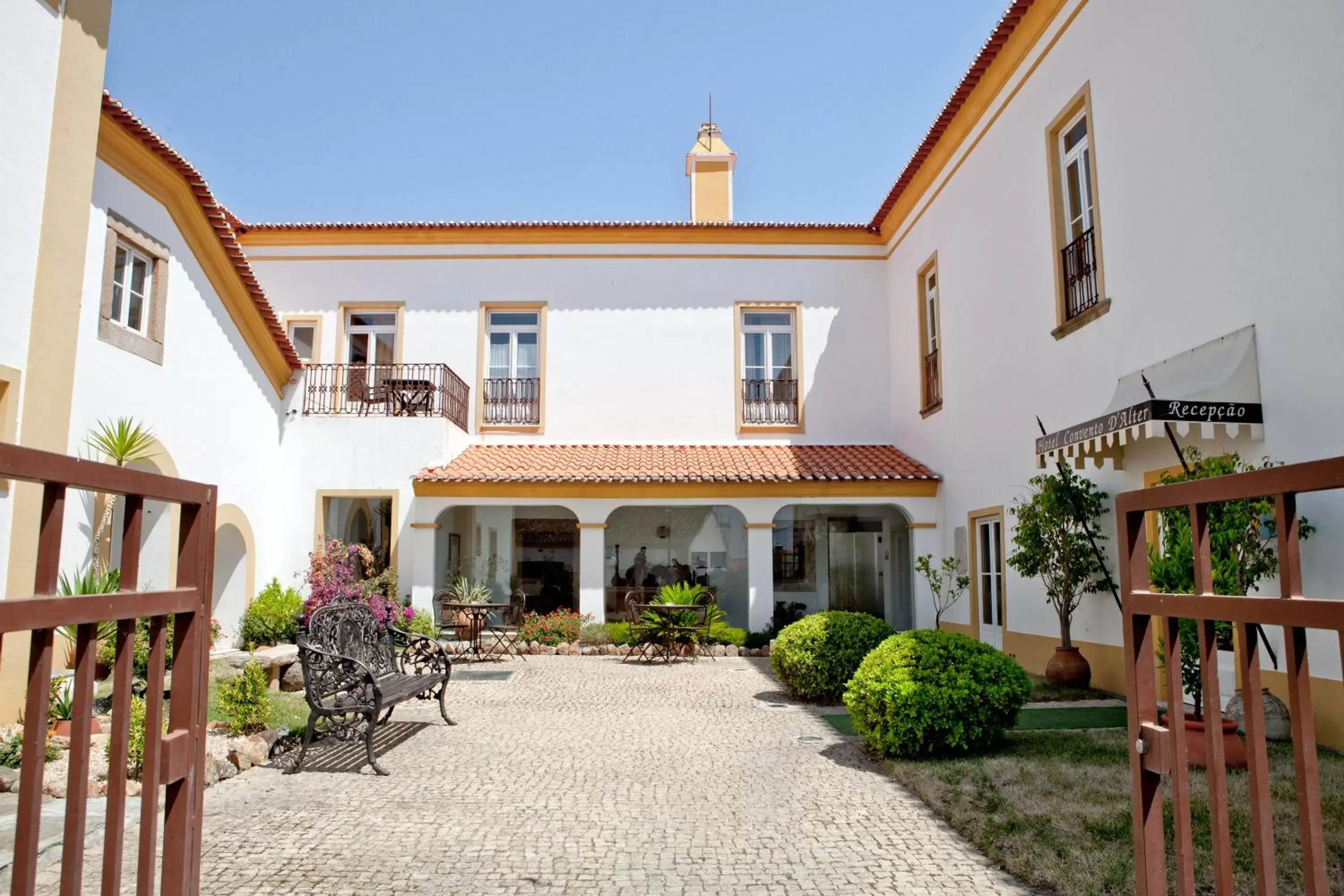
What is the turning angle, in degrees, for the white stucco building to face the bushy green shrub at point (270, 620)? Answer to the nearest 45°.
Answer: approximately 90° to its right

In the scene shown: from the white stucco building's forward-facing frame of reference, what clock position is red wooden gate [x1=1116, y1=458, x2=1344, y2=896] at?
The red wooden gate is roughly at 12 o'clock from the white stucco building.

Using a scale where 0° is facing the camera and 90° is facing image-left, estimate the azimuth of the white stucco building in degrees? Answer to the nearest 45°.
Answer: approximately 0°

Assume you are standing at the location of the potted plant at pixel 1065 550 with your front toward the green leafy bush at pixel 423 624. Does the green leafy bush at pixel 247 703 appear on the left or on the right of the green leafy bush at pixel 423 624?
left

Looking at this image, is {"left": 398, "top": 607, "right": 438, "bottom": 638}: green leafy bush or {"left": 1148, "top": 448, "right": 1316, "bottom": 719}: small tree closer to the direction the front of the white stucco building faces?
the small tree

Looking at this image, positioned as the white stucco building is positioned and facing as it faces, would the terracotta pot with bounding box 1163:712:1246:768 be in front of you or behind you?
in front

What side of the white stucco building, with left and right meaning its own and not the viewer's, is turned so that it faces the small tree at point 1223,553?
front

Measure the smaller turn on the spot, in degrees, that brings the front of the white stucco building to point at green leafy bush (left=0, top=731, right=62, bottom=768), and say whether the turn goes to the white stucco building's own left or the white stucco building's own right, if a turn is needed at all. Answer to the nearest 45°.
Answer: approximately 45° to the white stucco building's own right

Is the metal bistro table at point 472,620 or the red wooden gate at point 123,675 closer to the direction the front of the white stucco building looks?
the red wooden gate

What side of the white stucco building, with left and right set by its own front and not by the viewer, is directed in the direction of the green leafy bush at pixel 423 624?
right
